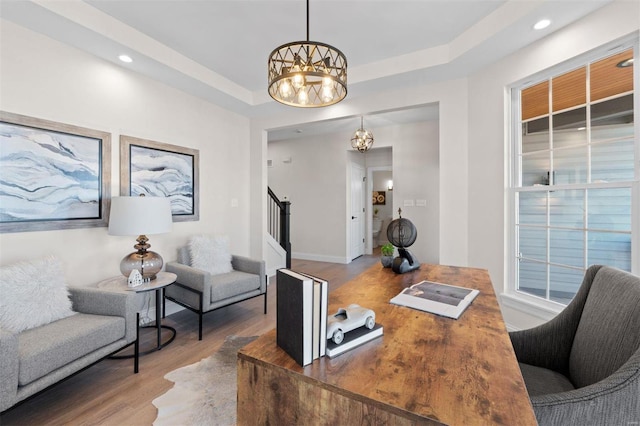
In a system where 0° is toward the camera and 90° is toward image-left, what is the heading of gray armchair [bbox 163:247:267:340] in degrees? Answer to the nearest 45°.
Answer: approximately 315°

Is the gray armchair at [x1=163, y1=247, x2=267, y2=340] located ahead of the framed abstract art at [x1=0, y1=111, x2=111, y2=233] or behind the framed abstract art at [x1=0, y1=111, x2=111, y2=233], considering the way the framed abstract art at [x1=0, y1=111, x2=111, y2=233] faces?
ahead

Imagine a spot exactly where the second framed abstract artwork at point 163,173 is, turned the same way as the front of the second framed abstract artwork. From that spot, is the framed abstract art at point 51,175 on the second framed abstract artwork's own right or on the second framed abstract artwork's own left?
on the second framed abstract artwork's own right

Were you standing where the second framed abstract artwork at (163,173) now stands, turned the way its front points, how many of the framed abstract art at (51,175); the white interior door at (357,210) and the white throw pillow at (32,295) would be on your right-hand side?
2

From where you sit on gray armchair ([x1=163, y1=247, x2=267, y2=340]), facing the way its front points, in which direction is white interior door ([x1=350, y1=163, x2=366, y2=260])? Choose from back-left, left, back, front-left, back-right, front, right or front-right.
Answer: left

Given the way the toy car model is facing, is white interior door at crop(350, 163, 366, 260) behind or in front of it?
in front

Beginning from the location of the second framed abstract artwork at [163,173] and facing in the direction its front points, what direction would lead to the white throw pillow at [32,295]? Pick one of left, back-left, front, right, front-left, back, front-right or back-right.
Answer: right

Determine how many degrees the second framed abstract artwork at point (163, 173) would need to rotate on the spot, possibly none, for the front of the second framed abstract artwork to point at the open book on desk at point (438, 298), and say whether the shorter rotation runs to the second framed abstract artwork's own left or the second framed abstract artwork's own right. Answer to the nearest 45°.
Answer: approximately 45° to the second framed abstract artwork's own right

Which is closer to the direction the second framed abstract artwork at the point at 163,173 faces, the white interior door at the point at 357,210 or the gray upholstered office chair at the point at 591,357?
the gray upholstered office chair

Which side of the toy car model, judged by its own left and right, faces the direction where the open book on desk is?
front

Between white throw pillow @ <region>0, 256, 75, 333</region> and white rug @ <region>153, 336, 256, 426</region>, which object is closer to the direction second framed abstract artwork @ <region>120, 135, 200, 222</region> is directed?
the white rug

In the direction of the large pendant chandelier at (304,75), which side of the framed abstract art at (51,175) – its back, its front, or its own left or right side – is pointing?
front

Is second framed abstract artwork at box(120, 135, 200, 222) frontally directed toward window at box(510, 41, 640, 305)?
yes

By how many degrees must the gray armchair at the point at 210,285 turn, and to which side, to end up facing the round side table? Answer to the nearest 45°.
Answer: approximately 90° to its right
